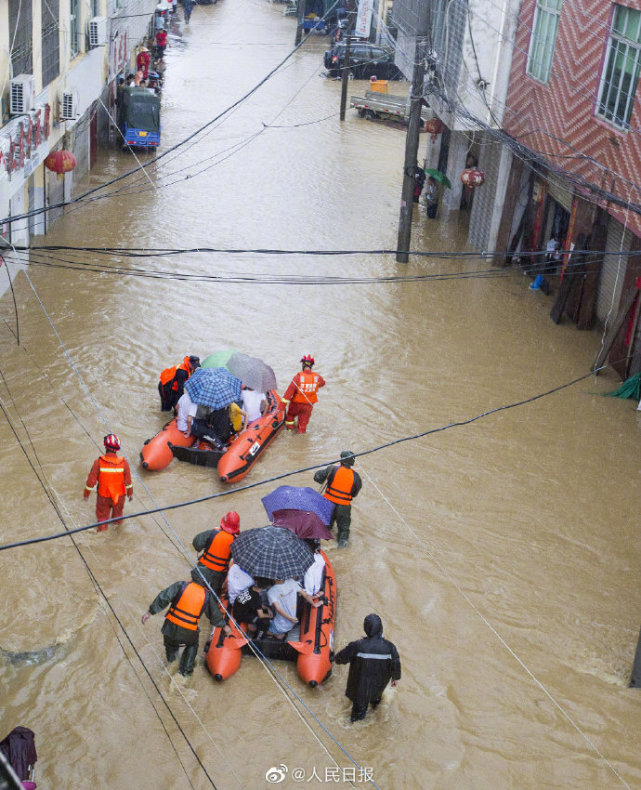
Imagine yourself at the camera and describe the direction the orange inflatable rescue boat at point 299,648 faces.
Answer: facing away from the viewer

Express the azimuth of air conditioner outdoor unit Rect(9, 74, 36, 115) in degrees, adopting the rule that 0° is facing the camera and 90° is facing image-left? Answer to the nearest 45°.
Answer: approximately 270°

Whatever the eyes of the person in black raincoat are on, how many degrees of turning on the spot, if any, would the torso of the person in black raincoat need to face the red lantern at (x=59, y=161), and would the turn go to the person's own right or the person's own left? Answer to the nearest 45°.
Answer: approximately 45° to the person's own left

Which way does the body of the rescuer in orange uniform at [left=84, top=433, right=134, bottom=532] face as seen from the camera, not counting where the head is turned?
away from the camera

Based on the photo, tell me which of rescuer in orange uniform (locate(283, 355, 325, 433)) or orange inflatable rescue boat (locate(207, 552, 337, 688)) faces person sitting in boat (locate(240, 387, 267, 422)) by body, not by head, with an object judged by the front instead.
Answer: the orange inflatable rescue boat

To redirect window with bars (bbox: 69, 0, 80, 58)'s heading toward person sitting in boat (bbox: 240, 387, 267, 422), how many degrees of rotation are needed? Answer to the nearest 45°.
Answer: approximately 90° to its right

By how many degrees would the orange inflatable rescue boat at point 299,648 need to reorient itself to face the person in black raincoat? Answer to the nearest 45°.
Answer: approximately 135° to its right

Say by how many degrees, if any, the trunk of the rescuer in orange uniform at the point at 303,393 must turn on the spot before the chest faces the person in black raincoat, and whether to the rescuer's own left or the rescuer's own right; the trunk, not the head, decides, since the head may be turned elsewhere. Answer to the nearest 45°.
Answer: approximately 180°

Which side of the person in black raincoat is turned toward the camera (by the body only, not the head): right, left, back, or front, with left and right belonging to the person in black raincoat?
back

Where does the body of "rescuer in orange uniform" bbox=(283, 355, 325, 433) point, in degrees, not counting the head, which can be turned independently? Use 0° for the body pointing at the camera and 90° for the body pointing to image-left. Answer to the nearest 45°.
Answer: approximately 180°

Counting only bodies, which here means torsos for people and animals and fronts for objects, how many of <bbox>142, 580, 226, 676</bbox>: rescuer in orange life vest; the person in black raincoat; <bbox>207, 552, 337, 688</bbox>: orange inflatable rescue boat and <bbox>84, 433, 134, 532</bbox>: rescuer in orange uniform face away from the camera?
4

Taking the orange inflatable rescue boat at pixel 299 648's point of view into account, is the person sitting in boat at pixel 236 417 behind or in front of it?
in front

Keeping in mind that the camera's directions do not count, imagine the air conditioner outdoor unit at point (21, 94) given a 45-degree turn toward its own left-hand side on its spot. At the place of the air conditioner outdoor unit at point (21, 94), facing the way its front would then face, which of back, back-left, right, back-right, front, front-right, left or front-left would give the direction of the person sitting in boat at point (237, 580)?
back-right

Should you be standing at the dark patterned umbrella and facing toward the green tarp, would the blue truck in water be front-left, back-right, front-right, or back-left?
front-left

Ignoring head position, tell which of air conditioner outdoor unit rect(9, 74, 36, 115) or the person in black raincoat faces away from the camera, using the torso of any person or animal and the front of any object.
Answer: the person in black raincoat

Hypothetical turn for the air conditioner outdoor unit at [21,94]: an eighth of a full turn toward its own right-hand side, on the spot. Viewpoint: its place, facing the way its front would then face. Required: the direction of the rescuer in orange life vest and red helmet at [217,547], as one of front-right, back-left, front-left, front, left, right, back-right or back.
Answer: front-right

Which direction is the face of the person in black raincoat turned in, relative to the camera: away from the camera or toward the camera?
away from the camera

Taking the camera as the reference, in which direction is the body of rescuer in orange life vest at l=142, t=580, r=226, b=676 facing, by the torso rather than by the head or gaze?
away from the camera

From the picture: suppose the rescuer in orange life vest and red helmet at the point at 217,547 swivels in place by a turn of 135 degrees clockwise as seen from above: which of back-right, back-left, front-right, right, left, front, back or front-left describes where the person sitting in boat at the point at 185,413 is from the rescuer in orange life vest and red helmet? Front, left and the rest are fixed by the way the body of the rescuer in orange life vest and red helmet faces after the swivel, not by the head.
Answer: back
